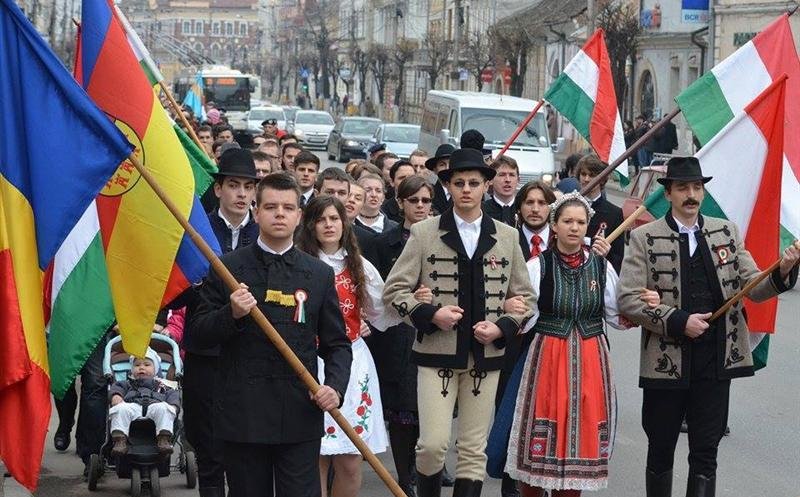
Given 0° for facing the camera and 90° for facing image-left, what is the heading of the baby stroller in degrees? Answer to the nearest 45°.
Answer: approximately 0°

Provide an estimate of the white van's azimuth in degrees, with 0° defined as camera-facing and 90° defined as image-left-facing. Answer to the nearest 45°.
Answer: approximately 315°

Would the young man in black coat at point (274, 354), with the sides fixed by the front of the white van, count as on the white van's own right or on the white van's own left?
on the white van's own right

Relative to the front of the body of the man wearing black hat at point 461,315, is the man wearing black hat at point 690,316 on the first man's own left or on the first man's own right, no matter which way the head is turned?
on the first man's own left

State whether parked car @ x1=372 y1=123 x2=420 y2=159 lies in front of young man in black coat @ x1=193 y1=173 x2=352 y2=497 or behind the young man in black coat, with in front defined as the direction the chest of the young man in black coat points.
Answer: behind

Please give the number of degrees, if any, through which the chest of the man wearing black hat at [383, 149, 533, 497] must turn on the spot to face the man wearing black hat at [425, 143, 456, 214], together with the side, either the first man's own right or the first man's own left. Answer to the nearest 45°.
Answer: approximately 180°

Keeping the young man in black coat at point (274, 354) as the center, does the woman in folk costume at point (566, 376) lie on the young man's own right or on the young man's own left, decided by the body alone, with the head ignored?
on the young man's own left
